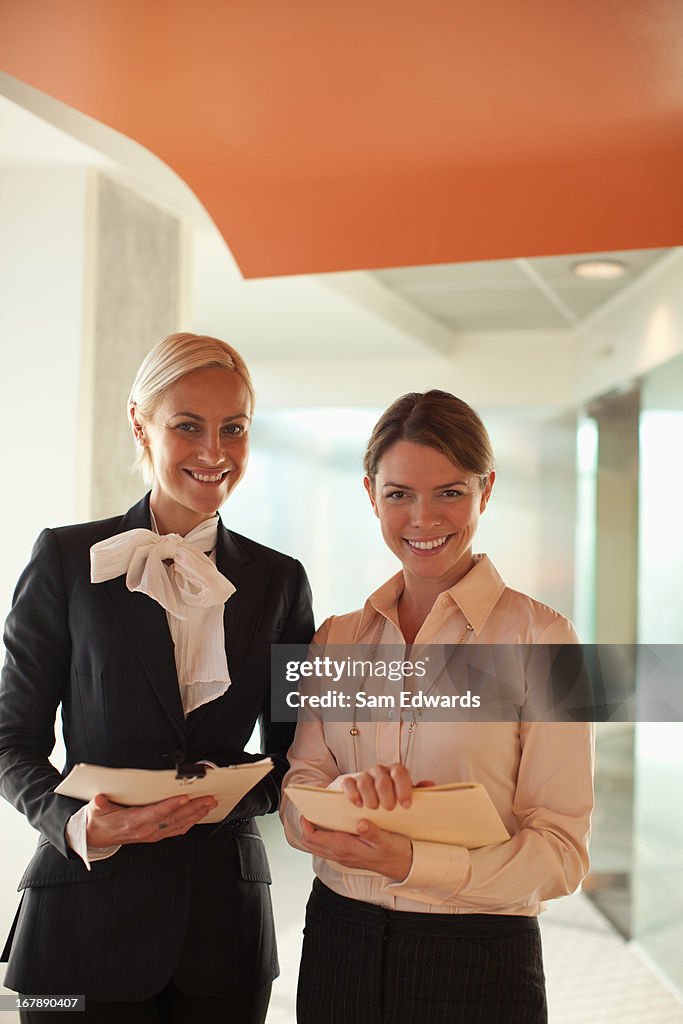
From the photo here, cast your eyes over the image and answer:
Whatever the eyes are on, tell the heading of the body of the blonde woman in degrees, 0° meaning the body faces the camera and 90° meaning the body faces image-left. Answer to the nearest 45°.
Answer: approximately 0°

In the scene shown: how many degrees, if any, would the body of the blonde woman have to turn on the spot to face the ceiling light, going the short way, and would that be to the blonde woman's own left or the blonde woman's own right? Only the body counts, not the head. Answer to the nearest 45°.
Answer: approximately 135° to the blonde woman's own left
